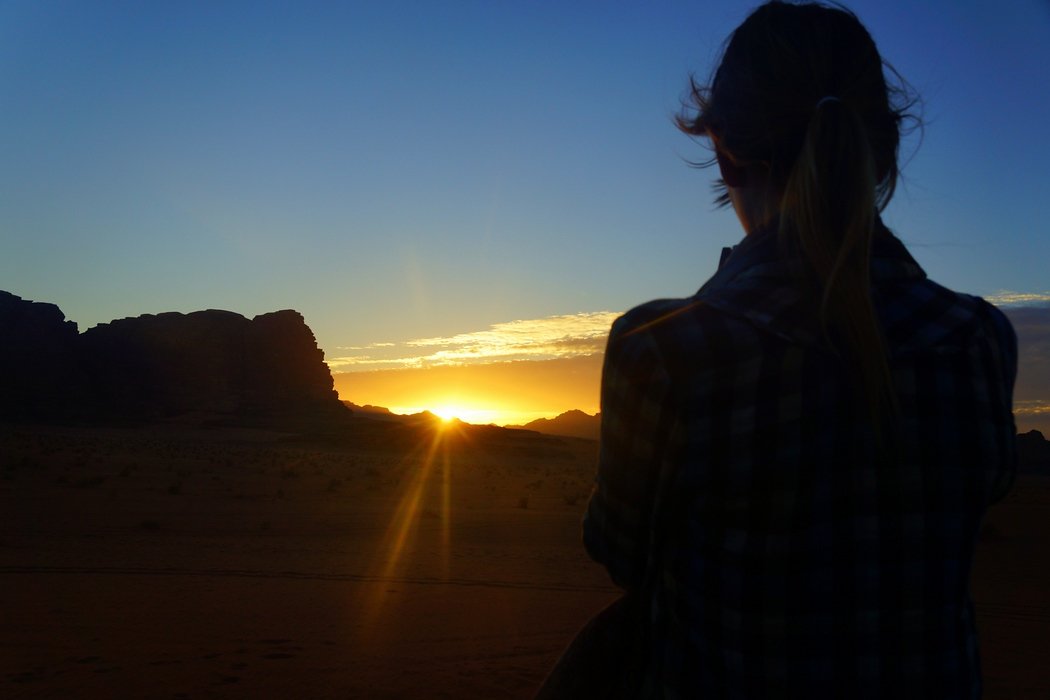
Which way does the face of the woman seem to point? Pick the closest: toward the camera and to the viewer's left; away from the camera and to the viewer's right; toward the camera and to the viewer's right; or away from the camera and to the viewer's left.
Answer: away from the camera and to the viewer's left

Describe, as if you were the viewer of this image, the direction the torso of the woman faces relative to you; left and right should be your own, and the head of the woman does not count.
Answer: facing away from the viewer
